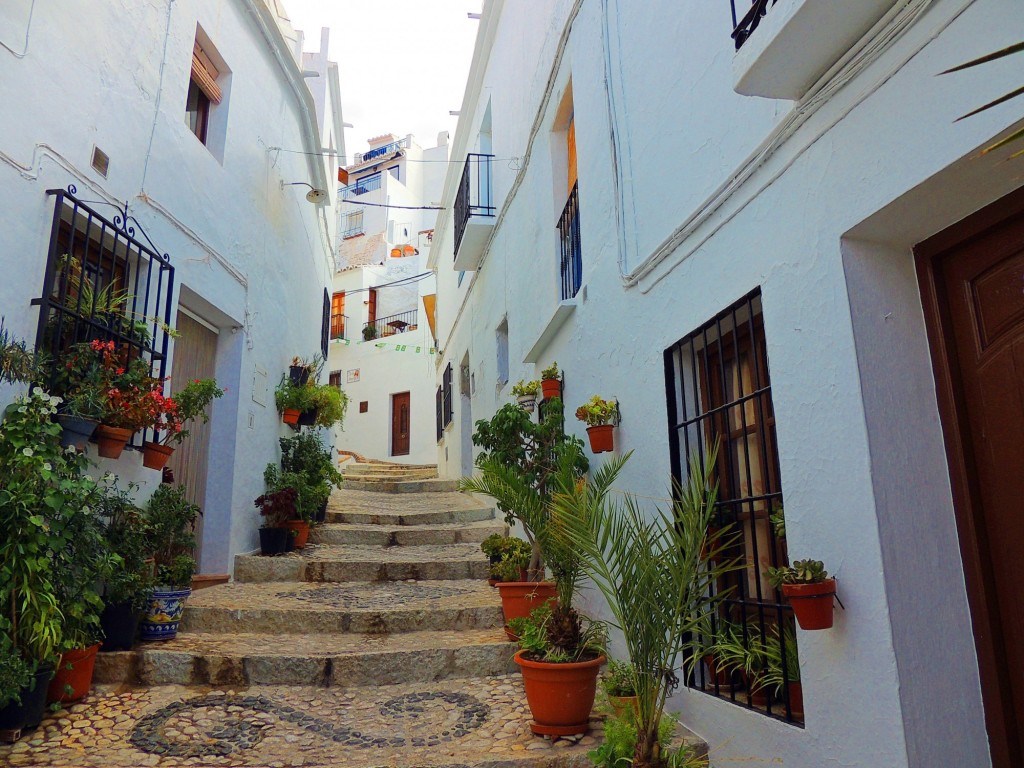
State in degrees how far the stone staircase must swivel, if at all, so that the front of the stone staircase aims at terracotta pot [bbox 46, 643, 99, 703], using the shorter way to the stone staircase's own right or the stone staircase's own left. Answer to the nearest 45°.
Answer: approximately 90° to the stone staircase's own right

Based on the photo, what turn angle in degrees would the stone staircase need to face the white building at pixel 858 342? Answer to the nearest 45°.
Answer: approximately 45° to its left

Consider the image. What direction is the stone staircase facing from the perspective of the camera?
toward the camera

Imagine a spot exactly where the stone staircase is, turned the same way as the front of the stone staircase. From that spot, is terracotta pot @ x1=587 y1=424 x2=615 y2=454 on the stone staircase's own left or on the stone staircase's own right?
on the stone staircase's own left

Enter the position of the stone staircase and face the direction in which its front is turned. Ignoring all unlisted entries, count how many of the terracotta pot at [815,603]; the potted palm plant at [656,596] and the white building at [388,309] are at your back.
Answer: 1

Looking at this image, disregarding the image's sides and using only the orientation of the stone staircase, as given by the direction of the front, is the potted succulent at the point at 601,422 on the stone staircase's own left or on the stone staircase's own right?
on the stone staircase's own left

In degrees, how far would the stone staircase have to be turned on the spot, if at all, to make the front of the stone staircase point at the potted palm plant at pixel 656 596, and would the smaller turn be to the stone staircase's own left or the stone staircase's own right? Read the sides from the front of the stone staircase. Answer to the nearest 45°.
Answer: approximately 45° to the stone staircase's own left

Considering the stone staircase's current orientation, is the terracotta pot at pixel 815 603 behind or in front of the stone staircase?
in front
